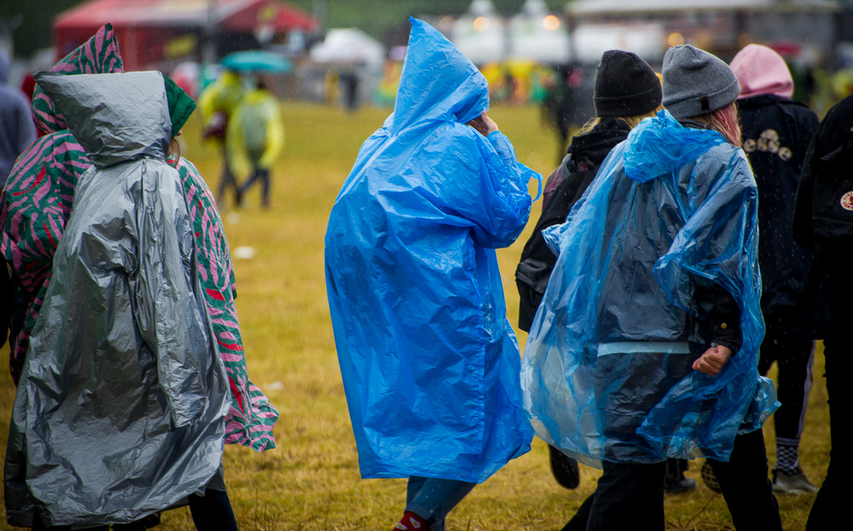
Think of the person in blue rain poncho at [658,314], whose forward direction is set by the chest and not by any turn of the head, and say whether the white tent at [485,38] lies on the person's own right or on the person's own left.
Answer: on the person's own left

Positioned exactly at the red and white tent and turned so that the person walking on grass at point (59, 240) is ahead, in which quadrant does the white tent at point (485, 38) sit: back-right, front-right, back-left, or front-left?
back-left

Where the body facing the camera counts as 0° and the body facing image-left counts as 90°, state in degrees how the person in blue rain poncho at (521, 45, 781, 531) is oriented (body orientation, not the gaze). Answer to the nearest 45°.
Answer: approximately 225°

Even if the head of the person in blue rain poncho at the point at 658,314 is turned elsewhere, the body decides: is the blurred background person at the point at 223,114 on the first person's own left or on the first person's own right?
on the first person's own left

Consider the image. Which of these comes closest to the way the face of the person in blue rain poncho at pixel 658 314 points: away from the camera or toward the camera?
away from the camera

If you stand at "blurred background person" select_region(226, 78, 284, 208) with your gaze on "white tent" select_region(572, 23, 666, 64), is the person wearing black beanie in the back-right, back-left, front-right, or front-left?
back-right

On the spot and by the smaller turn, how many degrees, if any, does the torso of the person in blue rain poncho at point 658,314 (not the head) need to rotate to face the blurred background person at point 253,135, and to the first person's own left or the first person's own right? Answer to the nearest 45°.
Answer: approximately 90° to the first person's own left

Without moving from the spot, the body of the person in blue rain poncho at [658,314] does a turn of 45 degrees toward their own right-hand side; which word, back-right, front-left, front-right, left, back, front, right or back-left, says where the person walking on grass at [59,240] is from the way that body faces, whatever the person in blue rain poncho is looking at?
back

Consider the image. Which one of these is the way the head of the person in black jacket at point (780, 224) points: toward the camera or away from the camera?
away from the camera

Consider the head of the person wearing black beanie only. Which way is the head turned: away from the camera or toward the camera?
away from the camera

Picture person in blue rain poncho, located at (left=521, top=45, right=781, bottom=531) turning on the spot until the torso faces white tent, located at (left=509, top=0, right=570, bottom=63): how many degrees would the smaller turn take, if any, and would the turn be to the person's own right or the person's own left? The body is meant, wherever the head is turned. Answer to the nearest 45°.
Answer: approximately 45° to the person's own left

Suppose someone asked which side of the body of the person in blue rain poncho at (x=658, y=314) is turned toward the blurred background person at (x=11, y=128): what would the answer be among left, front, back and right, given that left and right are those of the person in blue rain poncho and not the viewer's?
left
